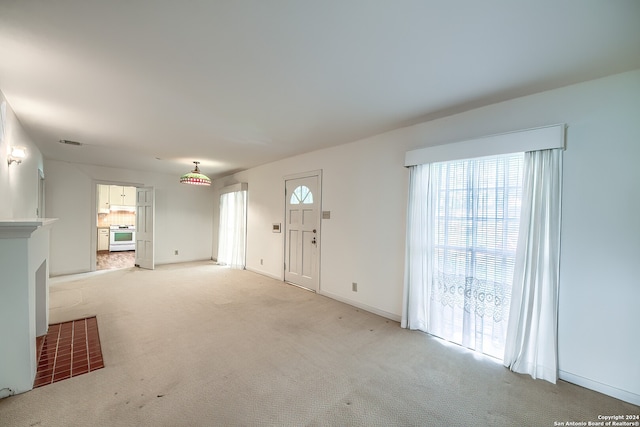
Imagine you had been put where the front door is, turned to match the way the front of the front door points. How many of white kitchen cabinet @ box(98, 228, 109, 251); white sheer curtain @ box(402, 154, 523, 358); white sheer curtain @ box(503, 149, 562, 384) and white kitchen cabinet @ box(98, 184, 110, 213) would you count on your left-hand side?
2

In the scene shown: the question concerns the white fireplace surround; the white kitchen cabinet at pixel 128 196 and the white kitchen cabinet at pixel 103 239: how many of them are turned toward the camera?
2

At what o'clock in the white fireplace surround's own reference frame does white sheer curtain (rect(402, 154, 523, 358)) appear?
The white sheer curtain is roughly at 1 o'clock from the white fireplace surround.

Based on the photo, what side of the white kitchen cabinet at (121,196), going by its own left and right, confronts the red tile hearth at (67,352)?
front

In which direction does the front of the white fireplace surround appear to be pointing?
to the viewer's right

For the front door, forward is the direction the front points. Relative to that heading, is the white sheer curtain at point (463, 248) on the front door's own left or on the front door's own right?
on the front door's own left

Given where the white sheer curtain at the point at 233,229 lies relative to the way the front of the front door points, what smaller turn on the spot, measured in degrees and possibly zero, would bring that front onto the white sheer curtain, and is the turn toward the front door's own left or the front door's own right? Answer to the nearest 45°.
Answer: approximately 90° to the front door's own right

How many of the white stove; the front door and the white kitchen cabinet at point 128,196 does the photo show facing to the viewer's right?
0

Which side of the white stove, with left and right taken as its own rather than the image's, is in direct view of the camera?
front

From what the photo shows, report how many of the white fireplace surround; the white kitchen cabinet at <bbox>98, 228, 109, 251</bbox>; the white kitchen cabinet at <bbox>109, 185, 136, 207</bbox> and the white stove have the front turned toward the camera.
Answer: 3

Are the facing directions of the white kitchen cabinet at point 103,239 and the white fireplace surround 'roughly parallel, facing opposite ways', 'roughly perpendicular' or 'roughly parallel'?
roughly perpendicular

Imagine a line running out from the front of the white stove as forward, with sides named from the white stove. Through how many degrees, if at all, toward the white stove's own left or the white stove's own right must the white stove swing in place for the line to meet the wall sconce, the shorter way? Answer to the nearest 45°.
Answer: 0° — it already faces it

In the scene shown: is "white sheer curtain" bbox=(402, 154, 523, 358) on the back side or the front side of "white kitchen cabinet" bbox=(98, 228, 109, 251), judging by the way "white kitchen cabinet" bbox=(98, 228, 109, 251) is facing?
on the front side

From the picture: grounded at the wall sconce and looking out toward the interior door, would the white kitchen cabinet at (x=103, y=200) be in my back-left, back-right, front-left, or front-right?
front-left

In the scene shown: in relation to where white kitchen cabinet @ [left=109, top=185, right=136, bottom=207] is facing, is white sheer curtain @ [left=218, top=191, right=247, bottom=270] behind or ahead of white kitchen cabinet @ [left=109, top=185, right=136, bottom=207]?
ahead

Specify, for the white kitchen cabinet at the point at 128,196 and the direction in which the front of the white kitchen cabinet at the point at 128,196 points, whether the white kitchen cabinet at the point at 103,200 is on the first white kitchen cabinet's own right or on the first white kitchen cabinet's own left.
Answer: on the first white kitchen cabinet's own right

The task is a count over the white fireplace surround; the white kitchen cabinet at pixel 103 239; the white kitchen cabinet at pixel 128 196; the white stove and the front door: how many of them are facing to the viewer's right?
1
